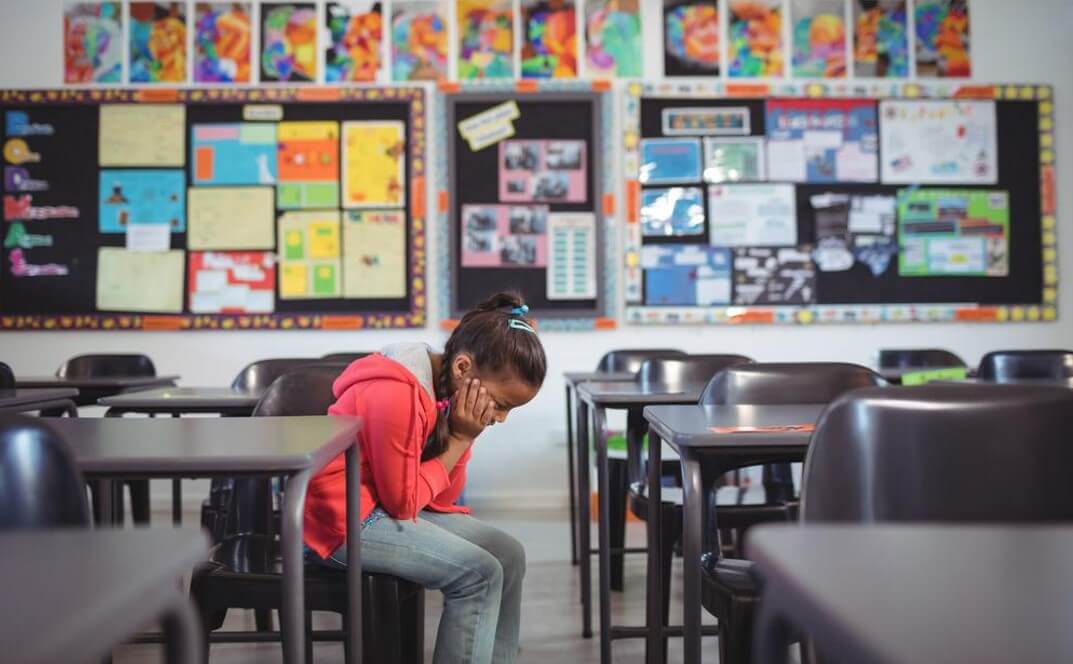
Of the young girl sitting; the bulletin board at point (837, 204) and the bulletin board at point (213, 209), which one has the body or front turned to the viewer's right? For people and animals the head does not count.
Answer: the young girl sitting

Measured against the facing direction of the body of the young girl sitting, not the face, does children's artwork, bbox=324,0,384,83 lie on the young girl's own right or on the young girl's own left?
on the young girl's own left

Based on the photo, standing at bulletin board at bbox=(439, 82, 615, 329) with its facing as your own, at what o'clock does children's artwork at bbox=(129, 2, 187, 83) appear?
The children's artwork is roughly at 3 o'clock from the bulletin board.

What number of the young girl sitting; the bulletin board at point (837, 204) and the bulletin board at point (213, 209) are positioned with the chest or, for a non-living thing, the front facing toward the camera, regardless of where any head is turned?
2

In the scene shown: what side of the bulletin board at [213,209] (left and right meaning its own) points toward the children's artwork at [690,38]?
left

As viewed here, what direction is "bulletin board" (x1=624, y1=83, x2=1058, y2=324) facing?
toward the camera

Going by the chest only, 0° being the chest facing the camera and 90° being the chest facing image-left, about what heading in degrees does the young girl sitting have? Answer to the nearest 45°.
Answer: approximately 270°

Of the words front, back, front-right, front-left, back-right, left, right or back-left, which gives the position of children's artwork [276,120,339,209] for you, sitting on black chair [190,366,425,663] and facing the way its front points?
back-left

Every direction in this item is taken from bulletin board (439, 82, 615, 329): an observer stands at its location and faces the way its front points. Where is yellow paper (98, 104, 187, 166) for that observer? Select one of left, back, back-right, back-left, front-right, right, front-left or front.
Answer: right

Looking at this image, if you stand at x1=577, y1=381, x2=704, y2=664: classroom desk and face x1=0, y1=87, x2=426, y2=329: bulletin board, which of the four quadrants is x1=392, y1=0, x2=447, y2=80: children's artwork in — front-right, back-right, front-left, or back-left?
front-right

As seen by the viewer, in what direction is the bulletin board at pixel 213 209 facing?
toward the camera

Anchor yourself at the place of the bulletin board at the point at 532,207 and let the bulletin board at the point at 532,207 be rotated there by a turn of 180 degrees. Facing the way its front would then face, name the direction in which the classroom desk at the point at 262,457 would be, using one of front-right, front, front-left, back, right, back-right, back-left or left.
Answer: back

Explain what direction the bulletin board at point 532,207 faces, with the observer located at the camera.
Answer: facing the viewer

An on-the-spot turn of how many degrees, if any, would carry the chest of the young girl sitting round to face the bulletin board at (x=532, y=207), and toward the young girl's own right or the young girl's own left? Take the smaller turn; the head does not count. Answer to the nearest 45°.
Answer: approximately 90° to the young girl's own left

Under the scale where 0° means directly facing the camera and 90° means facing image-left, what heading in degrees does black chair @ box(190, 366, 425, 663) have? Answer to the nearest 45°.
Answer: approximately 315°

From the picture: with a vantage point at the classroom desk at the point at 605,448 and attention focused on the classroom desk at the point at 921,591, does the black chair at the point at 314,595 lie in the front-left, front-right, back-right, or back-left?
front-right
